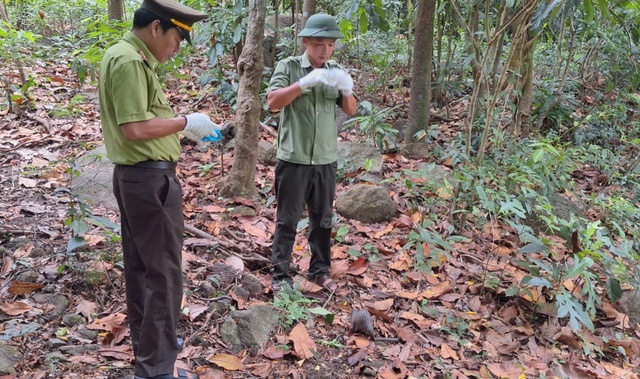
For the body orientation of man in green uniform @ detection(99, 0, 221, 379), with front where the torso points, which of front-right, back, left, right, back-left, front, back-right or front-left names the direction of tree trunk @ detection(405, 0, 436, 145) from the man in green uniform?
front-left

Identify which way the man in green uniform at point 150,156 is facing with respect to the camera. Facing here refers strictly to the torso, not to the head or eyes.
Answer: to the viewer's right

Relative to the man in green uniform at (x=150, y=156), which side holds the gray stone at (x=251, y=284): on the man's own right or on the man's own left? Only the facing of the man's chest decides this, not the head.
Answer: on the man's own left

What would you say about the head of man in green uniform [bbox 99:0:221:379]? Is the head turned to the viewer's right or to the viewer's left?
to the viewer's right

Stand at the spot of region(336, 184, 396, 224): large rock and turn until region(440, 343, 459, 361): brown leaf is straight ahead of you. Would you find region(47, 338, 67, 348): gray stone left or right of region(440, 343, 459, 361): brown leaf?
right

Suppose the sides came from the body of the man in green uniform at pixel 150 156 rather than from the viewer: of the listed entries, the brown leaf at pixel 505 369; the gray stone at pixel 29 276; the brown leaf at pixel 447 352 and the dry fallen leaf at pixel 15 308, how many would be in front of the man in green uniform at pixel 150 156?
2

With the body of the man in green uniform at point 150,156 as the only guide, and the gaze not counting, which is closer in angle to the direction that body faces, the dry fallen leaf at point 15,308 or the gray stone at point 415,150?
the gray stone
